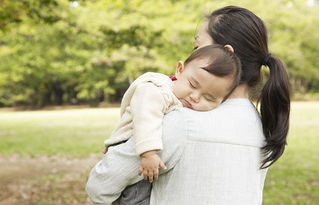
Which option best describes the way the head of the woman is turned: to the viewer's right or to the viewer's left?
to the viewer's left

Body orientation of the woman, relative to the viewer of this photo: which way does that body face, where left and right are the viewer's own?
facing away from the viewer and to the left of the viewer
